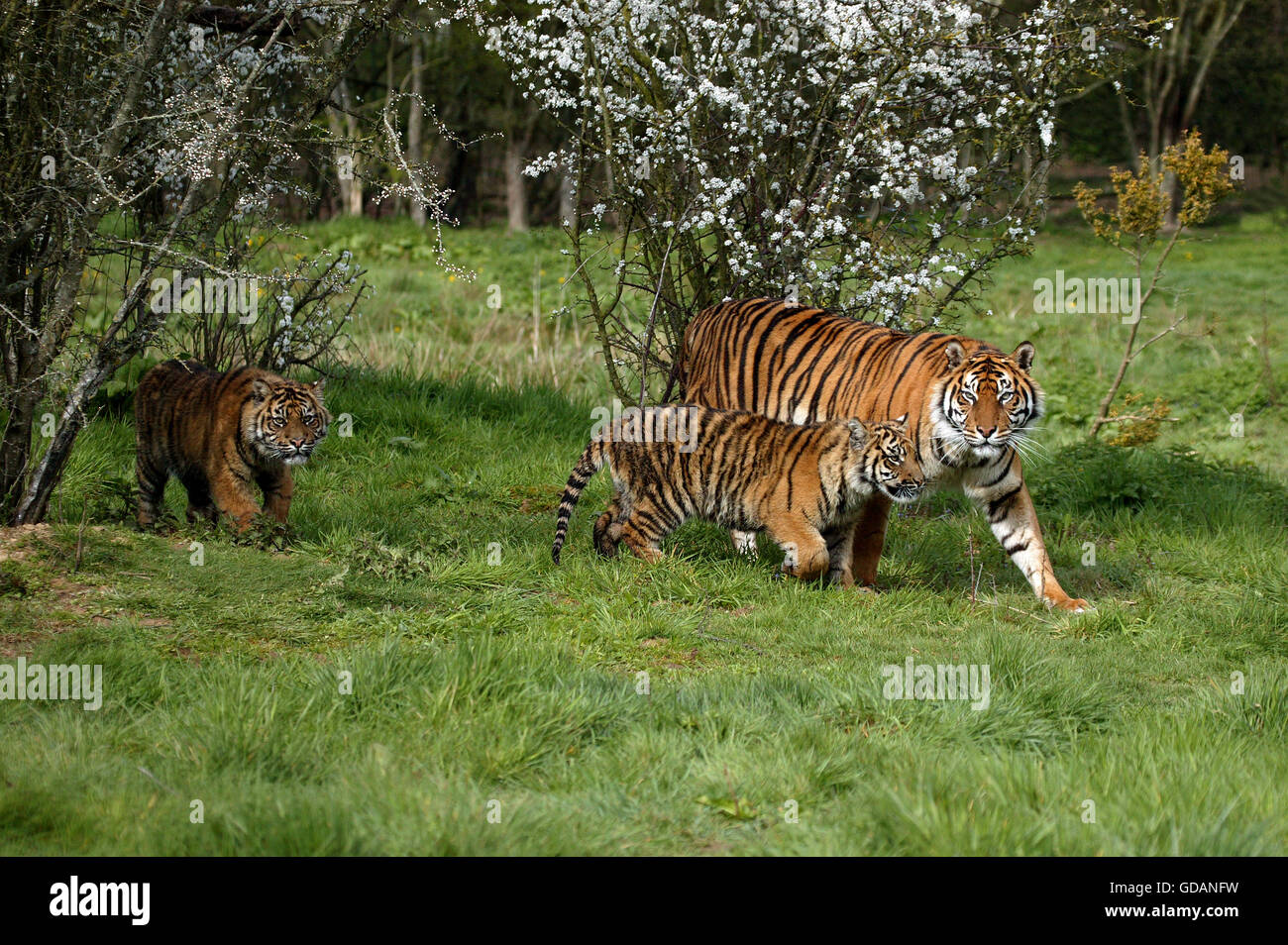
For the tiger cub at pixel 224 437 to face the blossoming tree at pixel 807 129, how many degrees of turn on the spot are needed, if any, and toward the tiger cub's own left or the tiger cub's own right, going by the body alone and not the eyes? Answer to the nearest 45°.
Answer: approximately 45° to the tiger cub's own left

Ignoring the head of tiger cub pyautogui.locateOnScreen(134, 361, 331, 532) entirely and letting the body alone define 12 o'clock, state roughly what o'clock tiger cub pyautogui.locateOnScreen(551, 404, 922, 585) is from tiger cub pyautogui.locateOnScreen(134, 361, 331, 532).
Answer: tiger cub pyautogui.locateOnScreen(551, 404, 922, 585) is roughly at 11 o'clock from tiger cub pyautogui.locateOnScreen(134, 361, 331, 532).

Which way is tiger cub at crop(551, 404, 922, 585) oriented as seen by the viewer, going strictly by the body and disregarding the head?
to the viewer's right

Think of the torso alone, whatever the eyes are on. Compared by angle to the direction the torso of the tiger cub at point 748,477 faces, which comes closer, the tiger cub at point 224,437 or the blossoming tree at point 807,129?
the blossoming tree

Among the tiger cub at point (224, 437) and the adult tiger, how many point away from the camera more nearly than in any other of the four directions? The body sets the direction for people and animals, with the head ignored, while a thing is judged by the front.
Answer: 0

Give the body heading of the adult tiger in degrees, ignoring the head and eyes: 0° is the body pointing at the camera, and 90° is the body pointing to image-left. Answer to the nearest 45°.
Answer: approximately 315°

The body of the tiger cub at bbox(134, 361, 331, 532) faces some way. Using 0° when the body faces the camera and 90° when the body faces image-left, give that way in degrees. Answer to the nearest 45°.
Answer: approximately 315°

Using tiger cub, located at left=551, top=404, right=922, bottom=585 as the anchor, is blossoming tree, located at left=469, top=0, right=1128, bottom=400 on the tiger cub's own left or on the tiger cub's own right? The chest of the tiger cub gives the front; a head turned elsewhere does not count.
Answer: on the tiger cub's own left

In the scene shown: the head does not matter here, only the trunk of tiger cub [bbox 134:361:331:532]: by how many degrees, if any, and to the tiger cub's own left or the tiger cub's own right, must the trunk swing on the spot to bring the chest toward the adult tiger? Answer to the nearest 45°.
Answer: approximately 45° to the tiger cub's own left

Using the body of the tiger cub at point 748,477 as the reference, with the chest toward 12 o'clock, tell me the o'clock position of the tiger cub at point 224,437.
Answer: the tiger cub at point 224,437 is roughly at 6 o'clock from the tiger cub at point 748,477.
